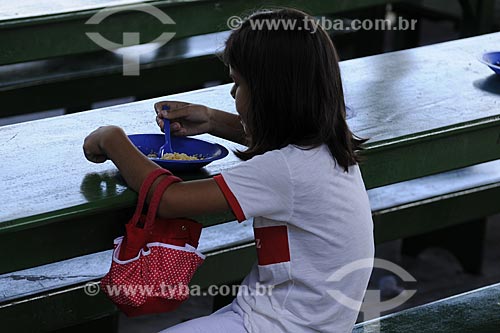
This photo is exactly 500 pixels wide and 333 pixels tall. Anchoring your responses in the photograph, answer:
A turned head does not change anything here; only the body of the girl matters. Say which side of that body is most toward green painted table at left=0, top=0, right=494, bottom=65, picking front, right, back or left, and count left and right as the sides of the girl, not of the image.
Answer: front

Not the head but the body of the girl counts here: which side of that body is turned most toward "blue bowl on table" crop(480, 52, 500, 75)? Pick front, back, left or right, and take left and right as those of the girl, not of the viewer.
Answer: right

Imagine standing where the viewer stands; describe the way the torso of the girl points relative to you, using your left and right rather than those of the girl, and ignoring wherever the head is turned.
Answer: facing away from the viewer and to the left of the viewer

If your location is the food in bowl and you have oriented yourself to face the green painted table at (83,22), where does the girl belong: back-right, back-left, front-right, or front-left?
back-right
